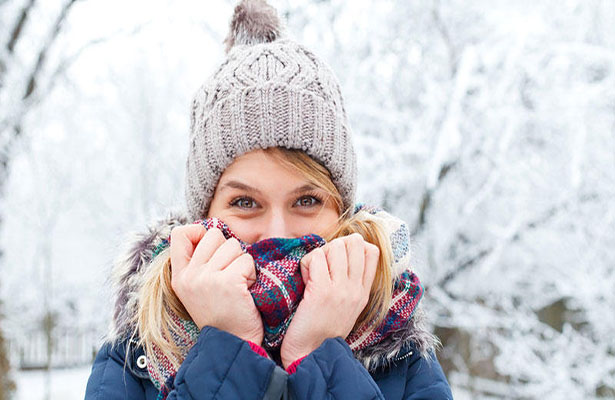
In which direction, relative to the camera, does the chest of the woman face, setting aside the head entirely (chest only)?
toward the camera

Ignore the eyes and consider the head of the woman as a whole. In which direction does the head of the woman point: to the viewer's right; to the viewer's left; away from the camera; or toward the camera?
toward the camera
